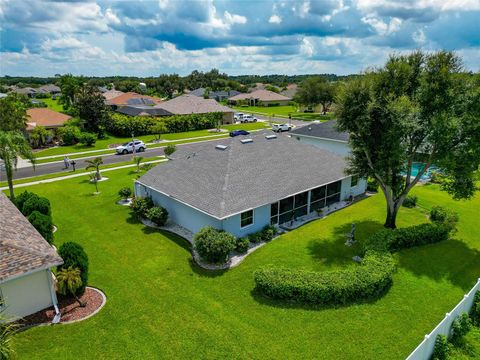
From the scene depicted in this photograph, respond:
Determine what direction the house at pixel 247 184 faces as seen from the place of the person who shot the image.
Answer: facing away from the viewer and to the left of the viewer

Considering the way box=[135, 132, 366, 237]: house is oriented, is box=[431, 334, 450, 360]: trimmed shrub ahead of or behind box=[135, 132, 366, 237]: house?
behind

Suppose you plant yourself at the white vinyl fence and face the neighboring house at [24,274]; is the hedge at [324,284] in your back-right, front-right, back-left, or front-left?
front-right

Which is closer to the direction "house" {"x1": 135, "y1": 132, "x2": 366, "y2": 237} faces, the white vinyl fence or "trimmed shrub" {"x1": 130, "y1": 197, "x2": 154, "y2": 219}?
the trimmed shrub

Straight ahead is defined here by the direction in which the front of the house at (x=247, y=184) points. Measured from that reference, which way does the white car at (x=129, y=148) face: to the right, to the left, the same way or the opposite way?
to the left

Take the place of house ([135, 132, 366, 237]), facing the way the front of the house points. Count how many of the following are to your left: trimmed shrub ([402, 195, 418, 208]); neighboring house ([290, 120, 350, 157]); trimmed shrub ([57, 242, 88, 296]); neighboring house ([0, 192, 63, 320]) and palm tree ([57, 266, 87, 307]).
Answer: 3

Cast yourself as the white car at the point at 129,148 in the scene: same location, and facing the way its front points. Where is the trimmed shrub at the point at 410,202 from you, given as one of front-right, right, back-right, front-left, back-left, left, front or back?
left

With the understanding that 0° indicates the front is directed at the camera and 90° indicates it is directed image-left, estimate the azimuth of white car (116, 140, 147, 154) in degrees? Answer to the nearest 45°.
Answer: approximately 45°

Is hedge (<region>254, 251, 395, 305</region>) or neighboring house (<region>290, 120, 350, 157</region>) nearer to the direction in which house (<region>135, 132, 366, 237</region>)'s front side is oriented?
the neighboring house

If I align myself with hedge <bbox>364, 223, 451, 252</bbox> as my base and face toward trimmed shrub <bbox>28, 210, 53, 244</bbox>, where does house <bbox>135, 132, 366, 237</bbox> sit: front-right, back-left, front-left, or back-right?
front-right

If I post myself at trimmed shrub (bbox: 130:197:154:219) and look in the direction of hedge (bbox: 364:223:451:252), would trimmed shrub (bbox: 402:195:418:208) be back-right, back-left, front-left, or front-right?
front-left

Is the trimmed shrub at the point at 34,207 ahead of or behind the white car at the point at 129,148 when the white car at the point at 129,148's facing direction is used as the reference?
ahead
